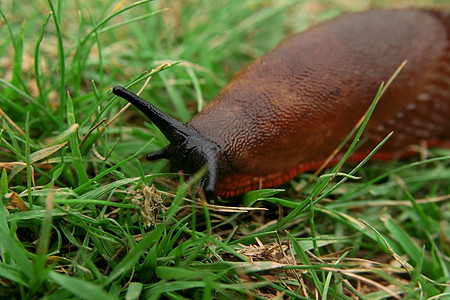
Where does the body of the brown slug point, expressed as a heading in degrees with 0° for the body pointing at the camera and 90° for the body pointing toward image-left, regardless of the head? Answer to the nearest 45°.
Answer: approximately 45°

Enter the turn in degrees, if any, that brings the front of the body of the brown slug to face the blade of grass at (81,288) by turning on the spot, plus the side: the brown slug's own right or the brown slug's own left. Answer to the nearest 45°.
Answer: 0° — it already faces it
